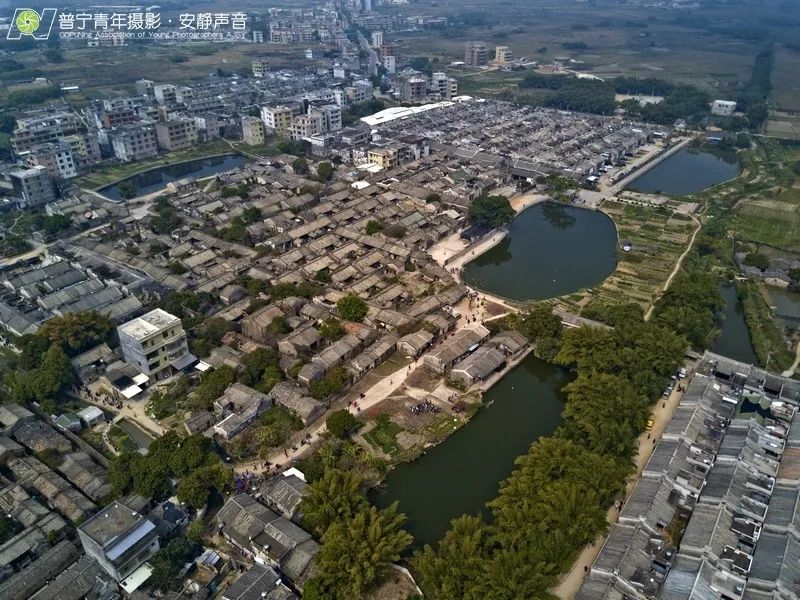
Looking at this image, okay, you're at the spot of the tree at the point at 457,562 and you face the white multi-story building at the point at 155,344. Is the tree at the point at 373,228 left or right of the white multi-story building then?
right

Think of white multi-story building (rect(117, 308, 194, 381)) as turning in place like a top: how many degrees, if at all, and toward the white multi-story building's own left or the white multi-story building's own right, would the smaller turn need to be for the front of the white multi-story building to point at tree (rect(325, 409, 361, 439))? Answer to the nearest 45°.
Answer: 0° — it already faces it

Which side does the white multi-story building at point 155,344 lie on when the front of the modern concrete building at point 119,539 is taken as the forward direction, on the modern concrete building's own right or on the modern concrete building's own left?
on the modern concrete building's own left

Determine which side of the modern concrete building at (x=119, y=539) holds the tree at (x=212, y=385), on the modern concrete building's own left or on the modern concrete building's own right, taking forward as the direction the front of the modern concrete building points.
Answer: on the modern concrete building's own left

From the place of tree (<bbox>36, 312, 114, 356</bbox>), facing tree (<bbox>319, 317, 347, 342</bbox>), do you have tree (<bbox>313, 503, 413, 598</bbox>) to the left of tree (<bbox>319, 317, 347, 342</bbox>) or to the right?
right

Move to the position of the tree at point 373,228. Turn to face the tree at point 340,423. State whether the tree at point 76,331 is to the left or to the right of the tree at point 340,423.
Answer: right

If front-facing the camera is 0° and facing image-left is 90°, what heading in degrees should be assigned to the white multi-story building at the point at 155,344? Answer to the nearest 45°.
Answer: approximately 315°

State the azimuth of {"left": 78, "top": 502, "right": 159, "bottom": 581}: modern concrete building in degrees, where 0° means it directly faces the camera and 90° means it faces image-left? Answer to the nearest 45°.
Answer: approximately 315°

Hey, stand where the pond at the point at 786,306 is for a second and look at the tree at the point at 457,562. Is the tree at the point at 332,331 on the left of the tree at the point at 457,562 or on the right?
right

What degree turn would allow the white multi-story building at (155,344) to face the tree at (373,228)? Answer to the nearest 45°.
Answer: approximately 90° to its left
